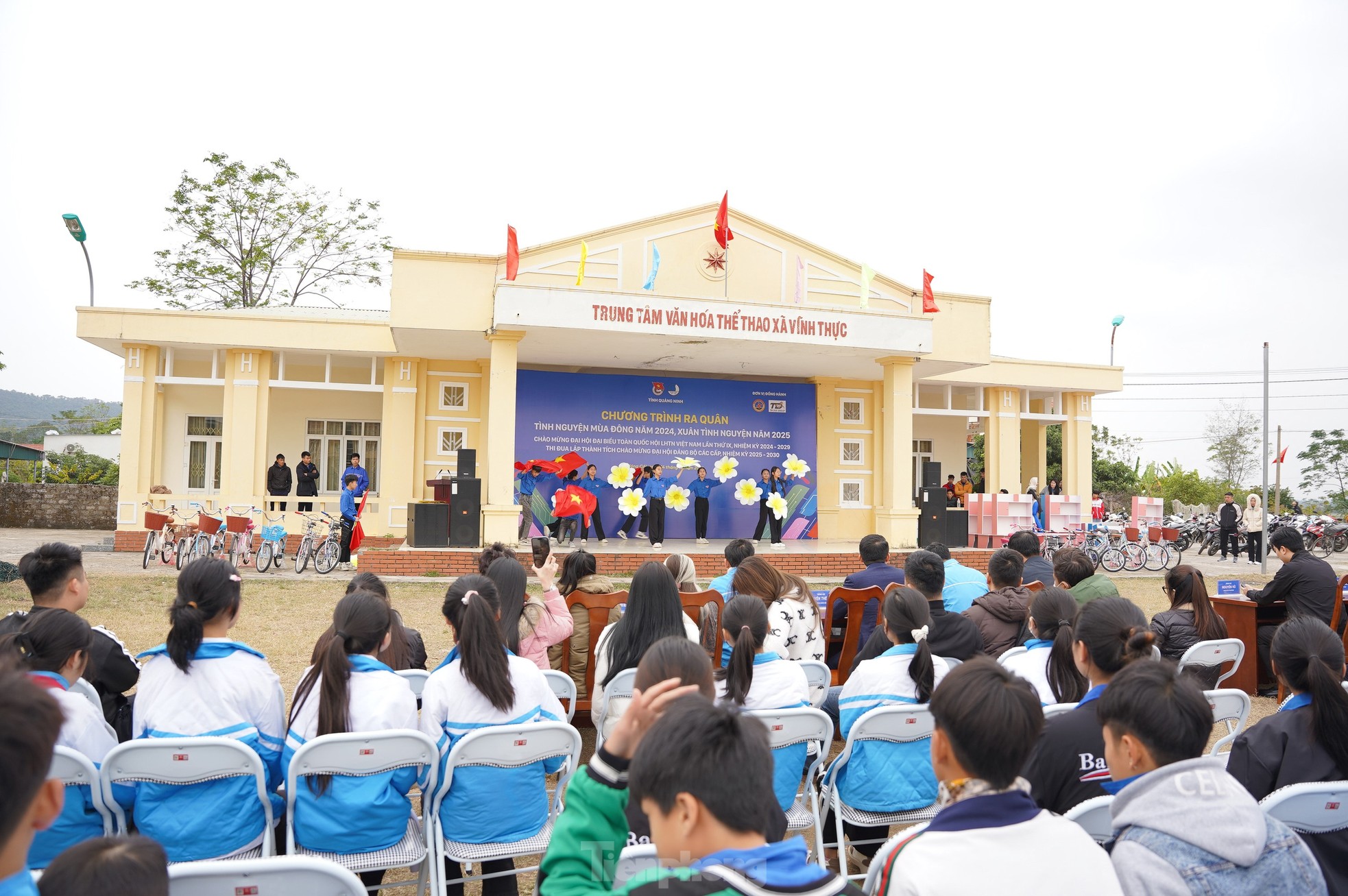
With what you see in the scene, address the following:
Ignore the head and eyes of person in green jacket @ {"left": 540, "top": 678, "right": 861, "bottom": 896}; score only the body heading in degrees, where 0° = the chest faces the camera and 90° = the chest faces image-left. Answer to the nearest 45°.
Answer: approximately 135°

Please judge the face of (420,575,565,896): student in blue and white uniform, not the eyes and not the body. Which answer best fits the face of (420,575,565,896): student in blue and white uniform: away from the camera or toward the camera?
away from the camera

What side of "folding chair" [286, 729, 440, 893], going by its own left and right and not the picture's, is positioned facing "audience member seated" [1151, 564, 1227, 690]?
right

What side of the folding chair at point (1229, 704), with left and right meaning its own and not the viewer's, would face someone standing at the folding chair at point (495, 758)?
left

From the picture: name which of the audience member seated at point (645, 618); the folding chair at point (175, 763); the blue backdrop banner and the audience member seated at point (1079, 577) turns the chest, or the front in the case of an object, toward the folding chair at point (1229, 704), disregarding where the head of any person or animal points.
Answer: the blue backdrop banner

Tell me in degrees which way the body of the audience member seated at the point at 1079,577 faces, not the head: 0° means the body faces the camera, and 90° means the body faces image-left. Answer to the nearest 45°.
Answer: approximately 135°

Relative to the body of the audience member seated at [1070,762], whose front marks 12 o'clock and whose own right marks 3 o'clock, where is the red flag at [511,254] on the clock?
The red flag is roughly at 12 o'clock from the audience member seated.

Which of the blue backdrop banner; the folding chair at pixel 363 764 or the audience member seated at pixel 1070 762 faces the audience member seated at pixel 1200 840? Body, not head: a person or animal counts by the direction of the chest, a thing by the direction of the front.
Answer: the blue backdrop banner

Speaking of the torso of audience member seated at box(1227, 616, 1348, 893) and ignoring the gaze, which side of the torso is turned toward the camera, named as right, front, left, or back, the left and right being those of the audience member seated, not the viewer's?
back

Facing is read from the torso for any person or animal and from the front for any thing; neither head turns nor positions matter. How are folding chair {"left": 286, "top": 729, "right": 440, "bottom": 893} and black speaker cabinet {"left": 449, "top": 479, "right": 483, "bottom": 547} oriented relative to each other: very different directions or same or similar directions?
very different directions

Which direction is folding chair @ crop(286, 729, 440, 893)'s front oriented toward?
away from the camera

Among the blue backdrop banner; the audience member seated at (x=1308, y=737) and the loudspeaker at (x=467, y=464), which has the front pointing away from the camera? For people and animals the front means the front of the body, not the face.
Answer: the audience member seated

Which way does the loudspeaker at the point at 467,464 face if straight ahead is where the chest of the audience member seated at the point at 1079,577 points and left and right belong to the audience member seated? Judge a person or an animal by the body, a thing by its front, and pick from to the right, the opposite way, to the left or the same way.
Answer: the opposite way

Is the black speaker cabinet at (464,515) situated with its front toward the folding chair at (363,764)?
yes

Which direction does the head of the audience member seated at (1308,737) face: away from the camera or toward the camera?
away from the camera

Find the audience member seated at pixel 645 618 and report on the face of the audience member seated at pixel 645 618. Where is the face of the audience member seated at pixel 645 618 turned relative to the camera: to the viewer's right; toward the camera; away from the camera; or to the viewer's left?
away from the camera

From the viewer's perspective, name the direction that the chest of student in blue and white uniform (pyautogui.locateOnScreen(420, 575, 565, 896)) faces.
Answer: away from the camera
